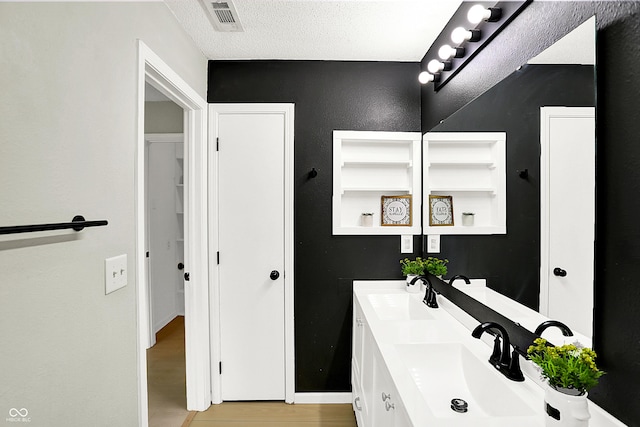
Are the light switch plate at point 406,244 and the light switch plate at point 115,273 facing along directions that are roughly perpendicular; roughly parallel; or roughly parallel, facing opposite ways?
roughly perpendicular

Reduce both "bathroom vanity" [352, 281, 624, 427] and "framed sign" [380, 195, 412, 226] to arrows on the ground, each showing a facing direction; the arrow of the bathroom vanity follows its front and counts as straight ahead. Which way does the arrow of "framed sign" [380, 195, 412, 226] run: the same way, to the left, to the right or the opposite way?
to the left

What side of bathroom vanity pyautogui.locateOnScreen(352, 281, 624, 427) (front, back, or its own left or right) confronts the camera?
left

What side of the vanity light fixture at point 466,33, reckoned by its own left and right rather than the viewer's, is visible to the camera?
left
